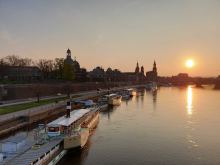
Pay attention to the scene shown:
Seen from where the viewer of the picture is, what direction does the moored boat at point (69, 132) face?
facing the viewer and to the left of the viewer
